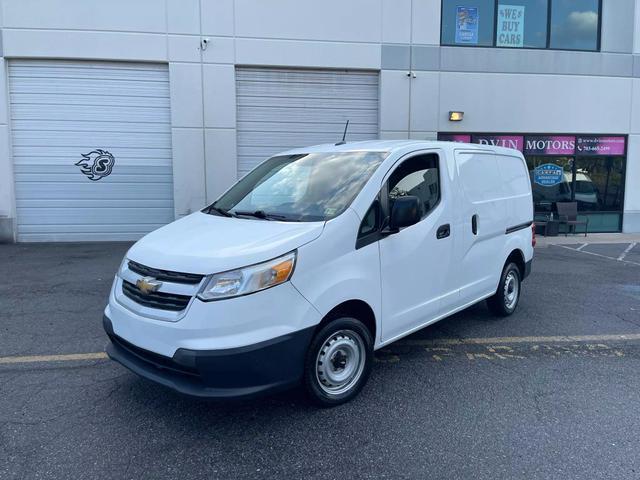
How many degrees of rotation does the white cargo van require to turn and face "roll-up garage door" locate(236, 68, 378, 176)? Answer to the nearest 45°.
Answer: approximately 135° to its right

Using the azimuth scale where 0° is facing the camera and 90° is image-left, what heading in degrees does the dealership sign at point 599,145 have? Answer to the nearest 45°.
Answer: approximately 0°

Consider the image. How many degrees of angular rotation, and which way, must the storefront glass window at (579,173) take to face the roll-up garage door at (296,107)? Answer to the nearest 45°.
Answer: approximately 45° to its right

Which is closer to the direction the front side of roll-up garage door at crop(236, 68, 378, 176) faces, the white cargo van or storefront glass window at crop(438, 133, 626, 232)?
the white cargo van

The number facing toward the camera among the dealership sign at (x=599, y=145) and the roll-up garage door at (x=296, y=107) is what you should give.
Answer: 2
